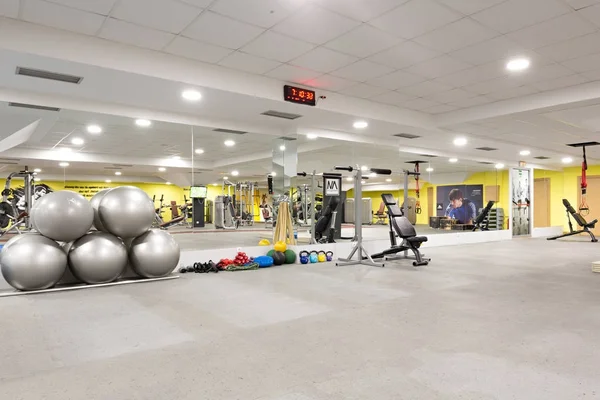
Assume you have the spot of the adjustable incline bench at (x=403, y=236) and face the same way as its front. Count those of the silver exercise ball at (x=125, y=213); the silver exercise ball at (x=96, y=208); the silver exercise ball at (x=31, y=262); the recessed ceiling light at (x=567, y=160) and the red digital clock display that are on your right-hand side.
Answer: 4

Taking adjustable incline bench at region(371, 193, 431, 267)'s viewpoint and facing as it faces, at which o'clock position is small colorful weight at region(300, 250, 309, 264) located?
The small colorful weight is roughly at 4 o'clock from the adjustable incline bench.

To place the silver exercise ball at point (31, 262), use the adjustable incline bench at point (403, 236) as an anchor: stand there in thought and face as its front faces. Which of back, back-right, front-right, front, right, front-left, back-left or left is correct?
right

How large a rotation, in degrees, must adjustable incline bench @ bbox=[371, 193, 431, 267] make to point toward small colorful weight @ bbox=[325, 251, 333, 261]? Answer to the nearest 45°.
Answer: approximately 135° to its right

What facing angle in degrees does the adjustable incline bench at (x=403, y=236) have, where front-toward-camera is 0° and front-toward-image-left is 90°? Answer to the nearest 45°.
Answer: approximately 315°

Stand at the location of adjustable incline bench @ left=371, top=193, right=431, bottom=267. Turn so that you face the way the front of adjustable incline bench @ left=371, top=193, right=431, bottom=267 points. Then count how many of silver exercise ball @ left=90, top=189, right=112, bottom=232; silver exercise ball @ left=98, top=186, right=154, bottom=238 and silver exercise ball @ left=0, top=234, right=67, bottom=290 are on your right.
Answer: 3

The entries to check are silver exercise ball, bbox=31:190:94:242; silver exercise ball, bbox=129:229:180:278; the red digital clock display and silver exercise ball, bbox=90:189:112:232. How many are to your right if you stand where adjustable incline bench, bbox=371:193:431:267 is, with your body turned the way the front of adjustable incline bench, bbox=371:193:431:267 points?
4

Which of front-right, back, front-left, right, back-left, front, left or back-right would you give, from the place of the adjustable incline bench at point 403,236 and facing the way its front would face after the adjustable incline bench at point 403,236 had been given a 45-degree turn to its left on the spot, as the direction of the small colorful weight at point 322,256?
back

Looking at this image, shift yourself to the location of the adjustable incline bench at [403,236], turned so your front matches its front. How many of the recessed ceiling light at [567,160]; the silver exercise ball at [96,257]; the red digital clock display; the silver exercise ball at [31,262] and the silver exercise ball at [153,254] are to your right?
4

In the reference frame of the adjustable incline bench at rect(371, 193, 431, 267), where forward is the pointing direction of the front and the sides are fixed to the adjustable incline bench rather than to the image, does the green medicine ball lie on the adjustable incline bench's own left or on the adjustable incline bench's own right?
on the adjustable incline bench's own right

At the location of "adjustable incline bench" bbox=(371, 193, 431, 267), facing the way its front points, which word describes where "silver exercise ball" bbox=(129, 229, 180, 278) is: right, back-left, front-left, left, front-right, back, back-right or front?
right

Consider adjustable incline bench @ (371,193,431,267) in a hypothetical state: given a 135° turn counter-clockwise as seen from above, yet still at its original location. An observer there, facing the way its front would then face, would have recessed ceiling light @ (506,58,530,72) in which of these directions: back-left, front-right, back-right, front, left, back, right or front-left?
back-right

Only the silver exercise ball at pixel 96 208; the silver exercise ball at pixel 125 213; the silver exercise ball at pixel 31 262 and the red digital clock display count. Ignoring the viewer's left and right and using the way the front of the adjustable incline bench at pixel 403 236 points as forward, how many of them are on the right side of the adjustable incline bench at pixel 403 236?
4

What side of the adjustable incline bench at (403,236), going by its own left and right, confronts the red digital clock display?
right

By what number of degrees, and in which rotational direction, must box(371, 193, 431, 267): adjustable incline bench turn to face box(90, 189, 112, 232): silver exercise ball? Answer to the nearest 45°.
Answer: approximately 90° to its right
